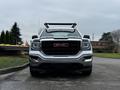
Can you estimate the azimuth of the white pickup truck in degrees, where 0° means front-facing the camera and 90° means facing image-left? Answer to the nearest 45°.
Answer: approximately 0°
